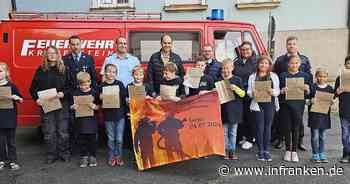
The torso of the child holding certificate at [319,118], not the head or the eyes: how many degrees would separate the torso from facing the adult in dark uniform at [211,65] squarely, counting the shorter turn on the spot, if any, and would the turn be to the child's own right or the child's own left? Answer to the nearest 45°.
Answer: approximately 90° to the child's own right

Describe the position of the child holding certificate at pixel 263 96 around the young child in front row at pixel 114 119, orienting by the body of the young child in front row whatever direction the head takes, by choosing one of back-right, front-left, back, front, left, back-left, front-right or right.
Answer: left

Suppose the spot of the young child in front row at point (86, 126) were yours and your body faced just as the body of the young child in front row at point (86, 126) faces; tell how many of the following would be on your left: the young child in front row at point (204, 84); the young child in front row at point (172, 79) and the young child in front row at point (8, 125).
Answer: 2

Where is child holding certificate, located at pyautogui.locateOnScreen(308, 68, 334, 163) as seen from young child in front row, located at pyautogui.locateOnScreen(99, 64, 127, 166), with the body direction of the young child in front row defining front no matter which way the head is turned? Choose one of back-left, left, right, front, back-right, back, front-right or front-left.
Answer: left

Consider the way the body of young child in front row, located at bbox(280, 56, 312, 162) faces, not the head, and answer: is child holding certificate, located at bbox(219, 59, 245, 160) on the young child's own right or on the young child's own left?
on the young child's own right

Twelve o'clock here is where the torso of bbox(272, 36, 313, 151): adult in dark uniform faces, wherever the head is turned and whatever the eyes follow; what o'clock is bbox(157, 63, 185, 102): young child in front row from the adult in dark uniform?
The young child in front row is roughly at 2 o'clock from the adult in dark uniform.

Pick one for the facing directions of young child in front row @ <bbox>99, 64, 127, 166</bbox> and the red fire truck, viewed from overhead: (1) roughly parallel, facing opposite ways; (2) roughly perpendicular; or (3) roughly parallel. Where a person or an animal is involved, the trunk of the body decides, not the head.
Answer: roughly perpendicular

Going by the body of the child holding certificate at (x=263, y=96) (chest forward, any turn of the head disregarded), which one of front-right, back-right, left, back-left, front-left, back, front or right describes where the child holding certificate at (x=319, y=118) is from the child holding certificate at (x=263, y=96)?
left

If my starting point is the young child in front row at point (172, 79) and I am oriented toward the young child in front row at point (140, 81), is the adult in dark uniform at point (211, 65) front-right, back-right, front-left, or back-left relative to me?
back-right
